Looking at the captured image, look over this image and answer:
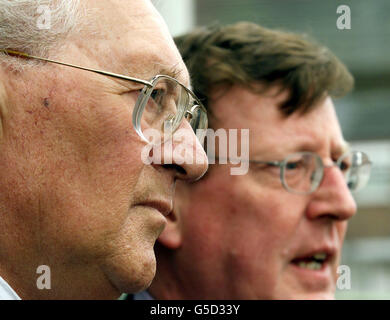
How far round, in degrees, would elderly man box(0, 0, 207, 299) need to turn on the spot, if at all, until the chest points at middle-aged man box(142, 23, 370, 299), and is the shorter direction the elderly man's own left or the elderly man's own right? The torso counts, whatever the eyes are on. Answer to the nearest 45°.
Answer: approximately 45° to the elderly man's own left

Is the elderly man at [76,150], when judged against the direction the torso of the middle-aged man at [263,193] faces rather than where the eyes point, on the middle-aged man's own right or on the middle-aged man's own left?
on the middle-aged man's own right

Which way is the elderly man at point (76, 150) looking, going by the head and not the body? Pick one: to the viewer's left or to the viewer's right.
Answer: to the viewer's right

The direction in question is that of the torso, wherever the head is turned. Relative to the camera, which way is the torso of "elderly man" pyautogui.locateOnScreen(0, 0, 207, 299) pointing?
to the viewer's right

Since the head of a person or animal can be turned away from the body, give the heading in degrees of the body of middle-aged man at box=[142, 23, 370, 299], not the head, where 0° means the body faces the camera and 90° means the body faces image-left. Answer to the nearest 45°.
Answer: approximately 315°

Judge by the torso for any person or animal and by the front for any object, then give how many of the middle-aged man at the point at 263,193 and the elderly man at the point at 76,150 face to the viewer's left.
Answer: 0
